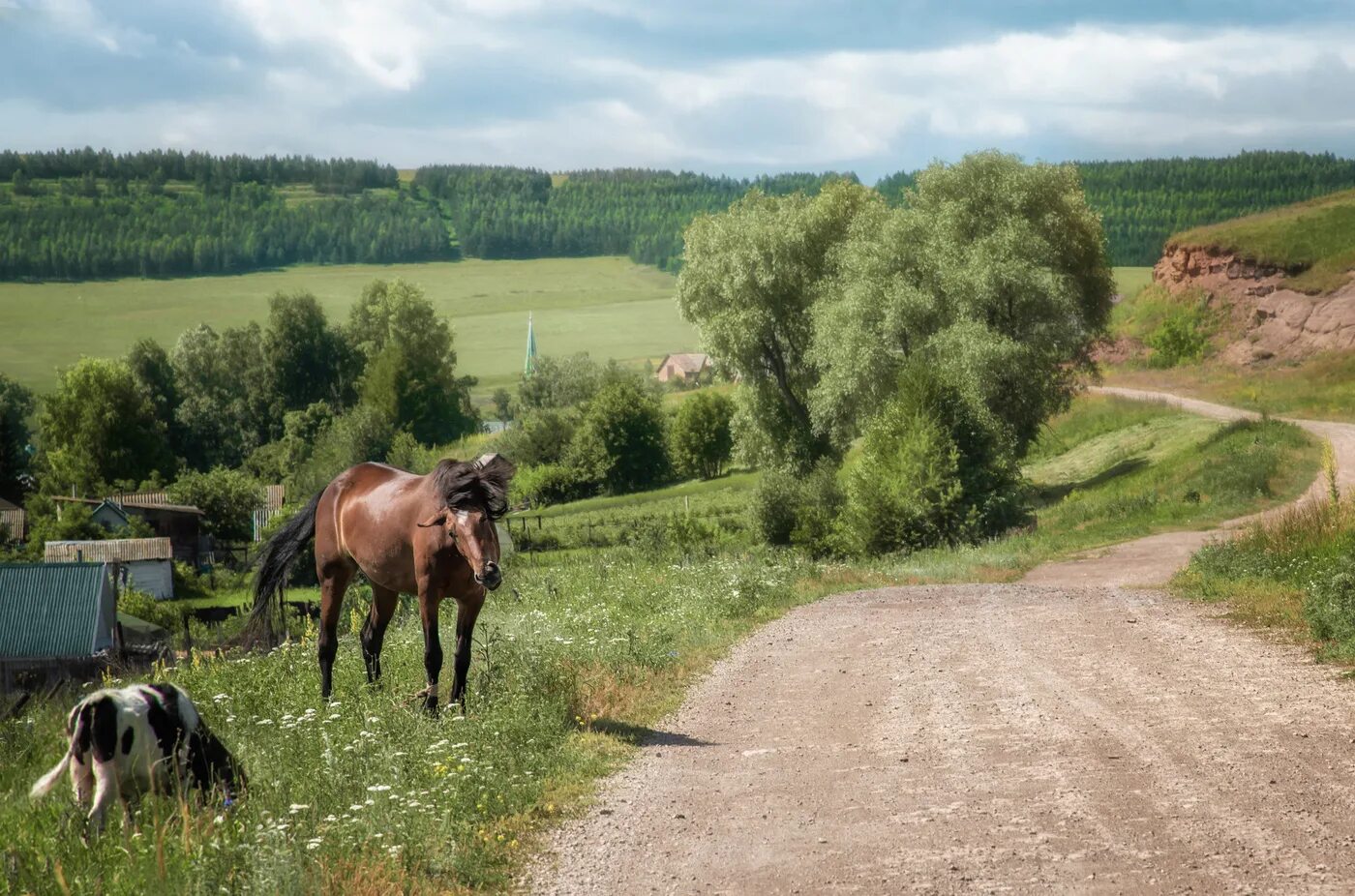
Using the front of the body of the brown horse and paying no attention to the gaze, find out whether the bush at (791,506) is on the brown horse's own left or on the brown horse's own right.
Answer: on the brown horse's own left

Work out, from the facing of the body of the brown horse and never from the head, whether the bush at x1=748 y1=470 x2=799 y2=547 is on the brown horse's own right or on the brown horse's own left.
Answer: on the brown horse's own left

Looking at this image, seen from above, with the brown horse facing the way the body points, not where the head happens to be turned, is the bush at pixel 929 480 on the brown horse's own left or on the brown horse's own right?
on the brown horse's own left

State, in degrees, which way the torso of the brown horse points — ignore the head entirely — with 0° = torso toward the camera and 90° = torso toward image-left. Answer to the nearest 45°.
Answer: approximately 315°

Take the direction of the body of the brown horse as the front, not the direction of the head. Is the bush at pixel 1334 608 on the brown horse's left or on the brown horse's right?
on the brown horse's left
